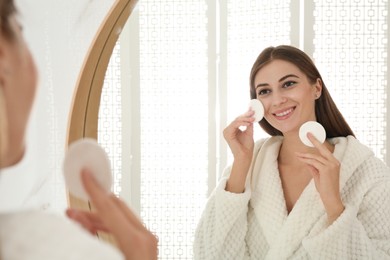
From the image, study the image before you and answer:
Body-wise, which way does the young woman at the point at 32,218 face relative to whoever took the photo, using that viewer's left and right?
facing away from the viewer and to the right of the viewer

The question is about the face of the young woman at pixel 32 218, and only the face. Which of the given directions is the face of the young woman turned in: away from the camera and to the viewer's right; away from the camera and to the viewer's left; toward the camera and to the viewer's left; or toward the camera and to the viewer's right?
away from the camera and to the viewer's right
